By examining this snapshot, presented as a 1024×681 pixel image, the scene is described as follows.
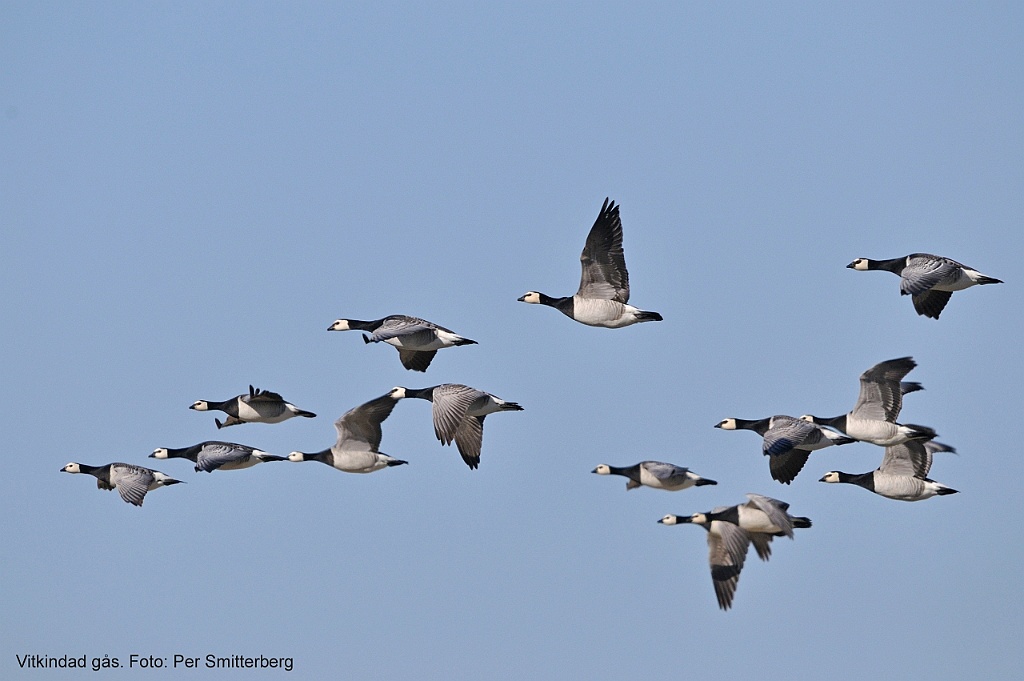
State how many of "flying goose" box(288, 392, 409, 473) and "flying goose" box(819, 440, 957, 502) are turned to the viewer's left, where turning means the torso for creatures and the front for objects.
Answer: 2

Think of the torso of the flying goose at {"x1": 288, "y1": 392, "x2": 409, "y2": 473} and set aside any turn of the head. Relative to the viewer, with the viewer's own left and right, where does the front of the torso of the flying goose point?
facing to the left of the viewer

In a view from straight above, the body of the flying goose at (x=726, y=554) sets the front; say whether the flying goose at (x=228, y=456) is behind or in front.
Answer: in front

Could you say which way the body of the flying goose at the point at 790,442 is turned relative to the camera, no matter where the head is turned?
to the viewer's left

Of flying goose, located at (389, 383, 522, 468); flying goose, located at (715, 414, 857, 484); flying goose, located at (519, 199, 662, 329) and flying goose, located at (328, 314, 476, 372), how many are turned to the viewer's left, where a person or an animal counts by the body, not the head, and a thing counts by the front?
4

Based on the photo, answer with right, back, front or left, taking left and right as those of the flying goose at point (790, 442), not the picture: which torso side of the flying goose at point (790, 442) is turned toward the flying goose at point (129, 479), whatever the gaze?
front

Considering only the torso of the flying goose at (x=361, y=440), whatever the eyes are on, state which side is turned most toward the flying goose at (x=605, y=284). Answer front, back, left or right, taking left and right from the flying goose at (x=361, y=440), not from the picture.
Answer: back

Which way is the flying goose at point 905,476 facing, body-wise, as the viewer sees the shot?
to the viewer's left

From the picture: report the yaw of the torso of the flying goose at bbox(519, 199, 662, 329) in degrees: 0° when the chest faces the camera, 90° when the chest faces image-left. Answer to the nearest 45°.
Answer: approximately 90°

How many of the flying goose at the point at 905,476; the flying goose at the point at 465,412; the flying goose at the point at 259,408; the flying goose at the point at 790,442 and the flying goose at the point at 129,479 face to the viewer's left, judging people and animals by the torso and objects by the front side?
5

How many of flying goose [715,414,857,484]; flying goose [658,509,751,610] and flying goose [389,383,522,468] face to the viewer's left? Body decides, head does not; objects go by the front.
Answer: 3

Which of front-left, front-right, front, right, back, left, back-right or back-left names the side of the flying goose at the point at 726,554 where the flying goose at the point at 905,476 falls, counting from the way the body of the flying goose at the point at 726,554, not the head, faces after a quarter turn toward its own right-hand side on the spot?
front-right

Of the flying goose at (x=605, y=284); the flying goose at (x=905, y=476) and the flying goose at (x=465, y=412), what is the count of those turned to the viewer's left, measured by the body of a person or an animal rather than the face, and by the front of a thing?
3

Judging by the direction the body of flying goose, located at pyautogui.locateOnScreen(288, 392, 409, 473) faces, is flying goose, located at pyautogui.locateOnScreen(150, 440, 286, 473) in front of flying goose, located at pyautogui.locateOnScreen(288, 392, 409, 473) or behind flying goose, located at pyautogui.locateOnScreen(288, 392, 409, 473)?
in front

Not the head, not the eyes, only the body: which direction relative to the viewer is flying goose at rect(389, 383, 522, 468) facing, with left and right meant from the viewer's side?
facing to the left of the viewer

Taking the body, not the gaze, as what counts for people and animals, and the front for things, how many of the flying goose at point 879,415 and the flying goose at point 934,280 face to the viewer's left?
2

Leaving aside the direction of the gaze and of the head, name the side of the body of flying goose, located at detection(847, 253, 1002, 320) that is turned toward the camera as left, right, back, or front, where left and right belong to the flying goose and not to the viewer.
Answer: left

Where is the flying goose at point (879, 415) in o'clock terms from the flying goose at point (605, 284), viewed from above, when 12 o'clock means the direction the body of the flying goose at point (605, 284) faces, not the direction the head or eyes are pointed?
the flying goose at point (879, 415) is roughly at 6 o'clock from the flying goose at point (605, 284).
